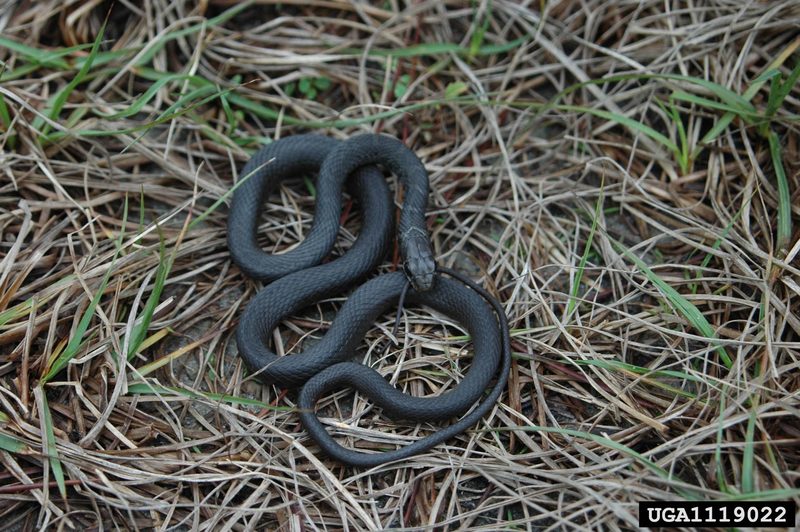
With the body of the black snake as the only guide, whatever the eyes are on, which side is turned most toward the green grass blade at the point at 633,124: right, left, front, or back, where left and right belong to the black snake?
left

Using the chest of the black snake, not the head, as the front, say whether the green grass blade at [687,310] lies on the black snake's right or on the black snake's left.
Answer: on the black snake's left

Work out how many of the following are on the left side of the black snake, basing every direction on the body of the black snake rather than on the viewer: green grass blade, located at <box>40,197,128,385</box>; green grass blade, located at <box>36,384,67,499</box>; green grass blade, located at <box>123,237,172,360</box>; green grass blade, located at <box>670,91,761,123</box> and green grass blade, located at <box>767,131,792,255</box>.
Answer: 2

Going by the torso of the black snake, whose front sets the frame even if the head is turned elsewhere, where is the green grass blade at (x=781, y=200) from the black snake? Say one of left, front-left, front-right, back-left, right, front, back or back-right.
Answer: left

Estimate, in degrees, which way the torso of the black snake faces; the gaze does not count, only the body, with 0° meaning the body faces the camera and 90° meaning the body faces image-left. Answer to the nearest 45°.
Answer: approximately 0°

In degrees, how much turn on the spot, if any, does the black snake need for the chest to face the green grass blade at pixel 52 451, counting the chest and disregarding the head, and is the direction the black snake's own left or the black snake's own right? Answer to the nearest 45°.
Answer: approximately 45° to the black snake's own right

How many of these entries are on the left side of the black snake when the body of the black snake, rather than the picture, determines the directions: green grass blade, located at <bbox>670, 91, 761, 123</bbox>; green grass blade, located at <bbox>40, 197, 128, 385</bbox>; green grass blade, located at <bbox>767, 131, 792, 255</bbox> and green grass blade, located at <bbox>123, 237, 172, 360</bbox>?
2

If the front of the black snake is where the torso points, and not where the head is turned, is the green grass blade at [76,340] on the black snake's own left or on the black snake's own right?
on the black snake's own right
